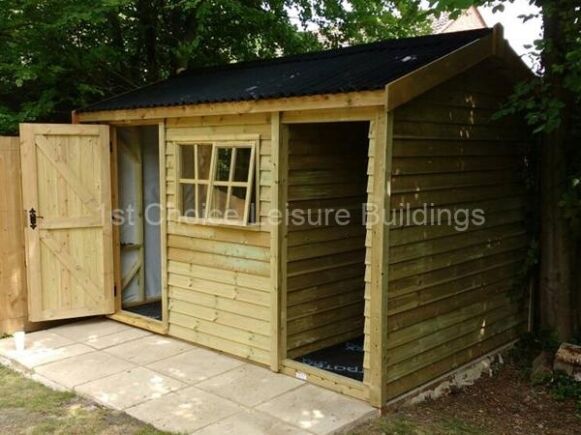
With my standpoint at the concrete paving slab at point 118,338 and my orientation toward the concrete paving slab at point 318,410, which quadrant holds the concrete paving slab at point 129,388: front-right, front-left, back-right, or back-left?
front-right

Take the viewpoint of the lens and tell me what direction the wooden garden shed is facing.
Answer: facing the viewer and to the left of the viewer

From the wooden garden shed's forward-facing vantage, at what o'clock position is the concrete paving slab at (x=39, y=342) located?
The concrete paving slab is roughly at 2 o'clock from the wooden garden shed.

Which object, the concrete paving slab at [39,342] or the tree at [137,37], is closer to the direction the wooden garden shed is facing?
the concrete paving slab

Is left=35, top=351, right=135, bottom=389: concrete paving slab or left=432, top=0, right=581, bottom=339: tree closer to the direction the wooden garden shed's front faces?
the concrete paving slab

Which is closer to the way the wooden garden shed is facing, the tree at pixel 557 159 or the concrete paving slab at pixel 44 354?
the concrete paving slab

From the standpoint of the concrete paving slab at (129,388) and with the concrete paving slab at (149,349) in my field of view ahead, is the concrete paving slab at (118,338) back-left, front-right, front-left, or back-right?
front-left

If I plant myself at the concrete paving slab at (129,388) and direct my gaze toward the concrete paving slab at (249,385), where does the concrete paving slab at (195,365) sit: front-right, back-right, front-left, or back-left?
front-left

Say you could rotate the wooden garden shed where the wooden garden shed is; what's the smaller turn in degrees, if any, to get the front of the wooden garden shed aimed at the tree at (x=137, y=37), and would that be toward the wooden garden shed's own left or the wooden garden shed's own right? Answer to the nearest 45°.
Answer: approximately 90° to the wooden garden shed's own right

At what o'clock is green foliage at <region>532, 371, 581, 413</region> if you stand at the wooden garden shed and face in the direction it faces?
The green foliage is roughly at 8 o'clock from the wooden garden shed.
